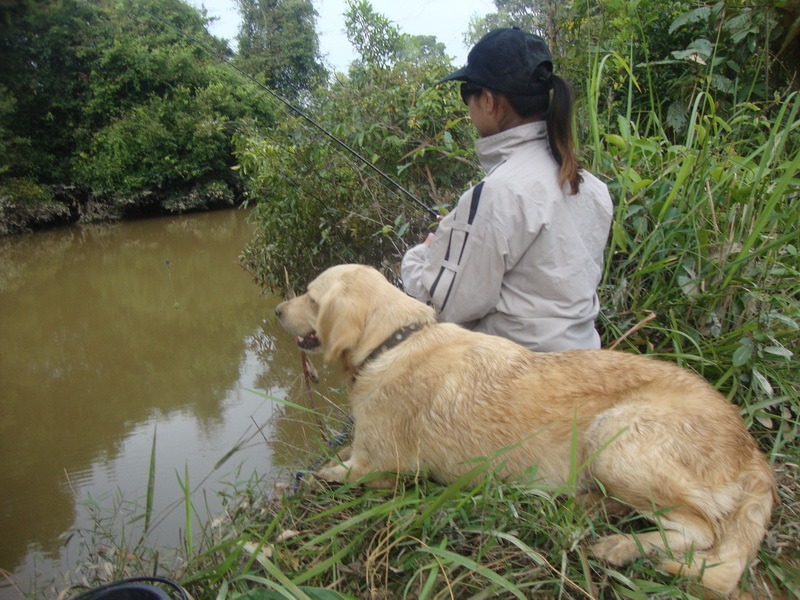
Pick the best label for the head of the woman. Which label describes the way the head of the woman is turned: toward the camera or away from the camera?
away from the camera

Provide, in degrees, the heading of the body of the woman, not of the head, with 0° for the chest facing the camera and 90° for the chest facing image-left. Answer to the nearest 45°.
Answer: approximately 135°
